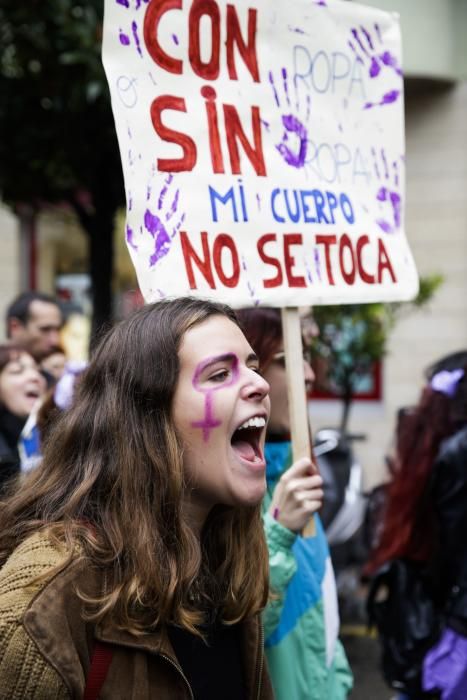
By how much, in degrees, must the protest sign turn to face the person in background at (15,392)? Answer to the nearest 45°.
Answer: approximately 135° to its right

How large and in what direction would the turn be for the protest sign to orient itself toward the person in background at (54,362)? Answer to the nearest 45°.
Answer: approximately 135° to its right

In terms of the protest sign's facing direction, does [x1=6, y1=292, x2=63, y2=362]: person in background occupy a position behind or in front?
behind

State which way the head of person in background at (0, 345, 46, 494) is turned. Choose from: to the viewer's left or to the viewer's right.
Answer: to the viewer's right

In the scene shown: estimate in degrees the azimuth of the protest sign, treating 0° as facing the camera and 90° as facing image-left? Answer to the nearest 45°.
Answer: approximately 0°

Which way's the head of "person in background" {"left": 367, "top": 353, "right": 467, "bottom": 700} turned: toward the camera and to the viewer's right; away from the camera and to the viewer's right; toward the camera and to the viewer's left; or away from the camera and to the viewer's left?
away from the camera and to the viewer's right
